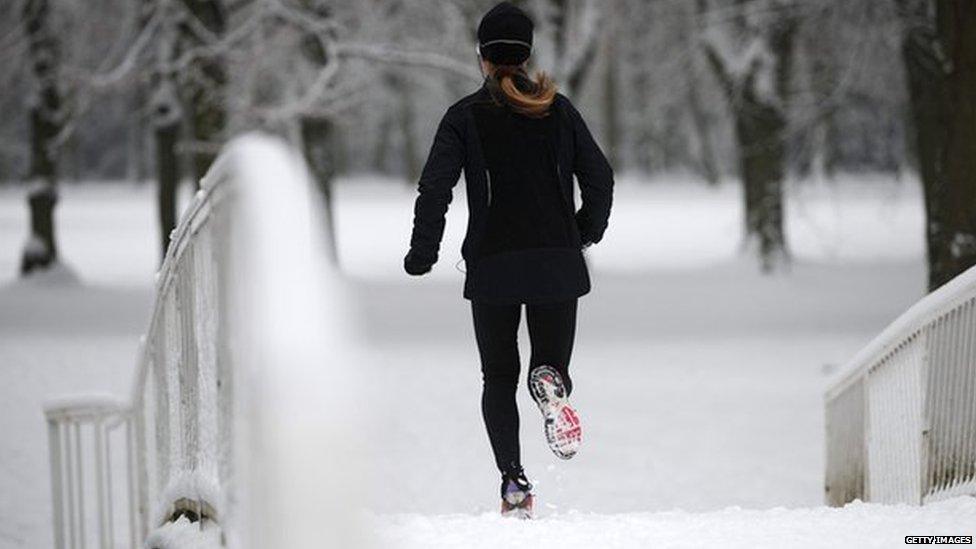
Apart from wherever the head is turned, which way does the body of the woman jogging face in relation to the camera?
away from the camera

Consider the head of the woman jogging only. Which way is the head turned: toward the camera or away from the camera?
away from the camera

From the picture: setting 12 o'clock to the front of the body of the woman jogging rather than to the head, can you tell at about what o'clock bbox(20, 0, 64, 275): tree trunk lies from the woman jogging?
The tree trunk is roughly at 11 o'clock from the woman jogging.

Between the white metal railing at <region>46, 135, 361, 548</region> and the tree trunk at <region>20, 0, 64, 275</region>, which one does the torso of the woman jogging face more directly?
the tree trunk

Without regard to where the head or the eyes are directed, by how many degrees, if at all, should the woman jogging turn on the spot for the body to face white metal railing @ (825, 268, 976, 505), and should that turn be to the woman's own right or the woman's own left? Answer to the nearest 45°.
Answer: approximately 90° to the woman's own right

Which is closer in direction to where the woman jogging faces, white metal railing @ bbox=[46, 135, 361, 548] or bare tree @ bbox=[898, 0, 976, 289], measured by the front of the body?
the bare tree
